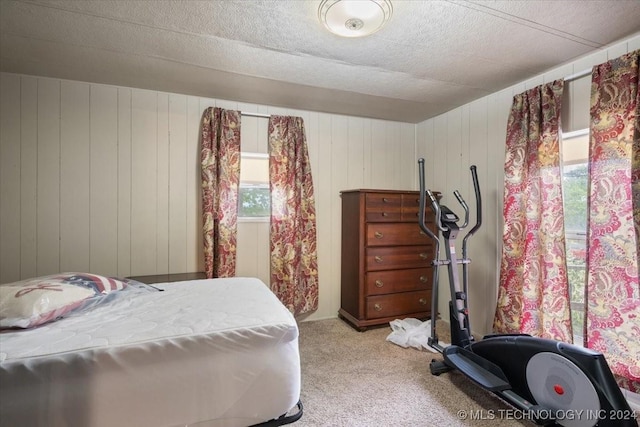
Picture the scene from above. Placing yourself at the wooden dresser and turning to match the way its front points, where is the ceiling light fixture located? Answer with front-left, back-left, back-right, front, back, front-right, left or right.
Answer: front-right

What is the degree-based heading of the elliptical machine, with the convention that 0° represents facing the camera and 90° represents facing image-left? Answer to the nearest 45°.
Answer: approximately 135°

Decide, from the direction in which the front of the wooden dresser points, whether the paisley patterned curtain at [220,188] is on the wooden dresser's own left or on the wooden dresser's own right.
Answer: on the wooden dresser's own right

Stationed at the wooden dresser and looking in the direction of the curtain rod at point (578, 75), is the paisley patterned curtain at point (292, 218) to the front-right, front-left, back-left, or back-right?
back-right

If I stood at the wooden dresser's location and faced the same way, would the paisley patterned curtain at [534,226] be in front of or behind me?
in front

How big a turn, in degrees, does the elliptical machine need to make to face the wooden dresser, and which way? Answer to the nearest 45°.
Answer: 0° — it already faces it

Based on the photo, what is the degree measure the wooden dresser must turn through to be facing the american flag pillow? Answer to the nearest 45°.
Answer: approximately 90° to its right

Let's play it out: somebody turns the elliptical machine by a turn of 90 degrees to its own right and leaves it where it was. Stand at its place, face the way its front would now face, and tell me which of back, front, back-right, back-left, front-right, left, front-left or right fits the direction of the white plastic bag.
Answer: left

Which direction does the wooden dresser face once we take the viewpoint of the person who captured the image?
facing the viewer and to the right of the viewer

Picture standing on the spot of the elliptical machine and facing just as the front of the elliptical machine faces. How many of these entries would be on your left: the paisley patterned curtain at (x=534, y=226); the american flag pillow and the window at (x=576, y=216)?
1

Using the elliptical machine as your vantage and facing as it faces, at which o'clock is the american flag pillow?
The american flag pillow is roughly at 9 o'clock from the elliptical machine.

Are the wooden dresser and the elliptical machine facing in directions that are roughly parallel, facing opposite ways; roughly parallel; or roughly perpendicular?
roughly parallel, facing opposite ways

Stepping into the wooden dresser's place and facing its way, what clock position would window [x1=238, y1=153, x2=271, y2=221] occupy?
The window is roughly at 4 o'clock from the wooden dresser.

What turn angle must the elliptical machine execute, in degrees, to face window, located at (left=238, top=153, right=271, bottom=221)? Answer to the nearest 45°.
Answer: approximately 45° to its left

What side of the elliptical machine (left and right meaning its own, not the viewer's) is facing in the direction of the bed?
left
